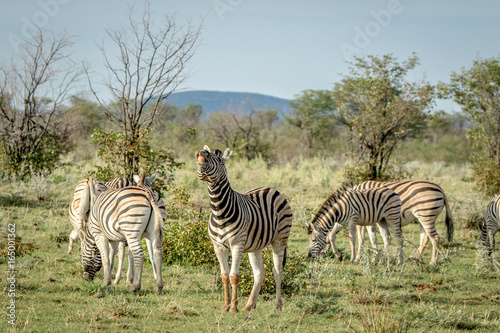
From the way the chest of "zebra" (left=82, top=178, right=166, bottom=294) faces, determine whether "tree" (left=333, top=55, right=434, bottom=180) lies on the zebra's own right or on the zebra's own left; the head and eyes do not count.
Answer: on the zebra's own right

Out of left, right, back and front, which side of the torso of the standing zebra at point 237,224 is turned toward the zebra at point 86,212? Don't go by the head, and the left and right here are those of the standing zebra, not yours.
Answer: right

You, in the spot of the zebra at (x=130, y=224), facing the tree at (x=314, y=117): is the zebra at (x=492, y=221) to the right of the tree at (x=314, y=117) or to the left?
right

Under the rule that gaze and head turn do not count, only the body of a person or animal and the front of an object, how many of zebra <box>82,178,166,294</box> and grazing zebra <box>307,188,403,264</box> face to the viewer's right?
0

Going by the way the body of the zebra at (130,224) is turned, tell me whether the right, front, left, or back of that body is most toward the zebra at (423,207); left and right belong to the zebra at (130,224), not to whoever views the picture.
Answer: right

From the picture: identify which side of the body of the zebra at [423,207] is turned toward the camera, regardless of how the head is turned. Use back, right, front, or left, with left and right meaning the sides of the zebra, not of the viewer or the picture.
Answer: left

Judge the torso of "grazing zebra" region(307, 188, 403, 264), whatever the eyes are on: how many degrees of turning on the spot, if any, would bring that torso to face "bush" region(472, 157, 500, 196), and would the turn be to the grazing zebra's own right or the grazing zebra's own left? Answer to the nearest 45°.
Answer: approximately 135° to the grazing zebra's own right

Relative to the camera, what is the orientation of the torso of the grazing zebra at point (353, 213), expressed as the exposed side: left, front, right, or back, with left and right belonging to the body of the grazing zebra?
left

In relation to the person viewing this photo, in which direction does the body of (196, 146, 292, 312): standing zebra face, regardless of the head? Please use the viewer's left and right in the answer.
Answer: facing the viewer and to the left of the viewer

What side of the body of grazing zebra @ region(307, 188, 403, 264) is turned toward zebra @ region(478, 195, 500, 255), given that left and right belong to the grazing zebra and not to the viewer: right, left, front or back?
back
